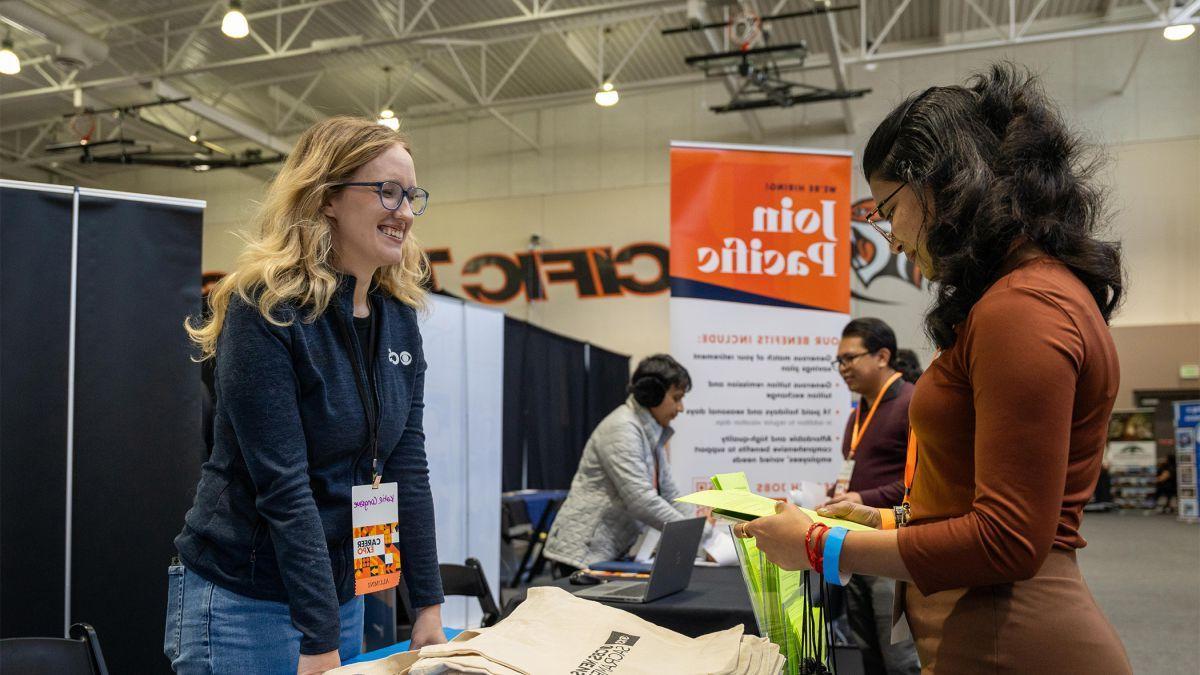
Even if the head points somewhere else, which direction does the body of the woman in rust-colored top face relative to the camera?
to the viewer's left

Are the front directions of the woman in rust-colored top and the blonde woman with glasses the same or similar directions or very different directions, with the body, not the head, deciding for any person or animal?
very different directions

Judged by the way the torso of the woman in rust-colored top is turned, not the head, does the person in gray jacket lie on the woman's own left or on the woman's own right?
on the woman's own right

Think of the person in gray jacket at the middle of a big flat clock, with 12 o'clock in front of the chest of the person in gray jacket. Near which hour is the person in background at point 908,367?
The person in background is roughly at 11 o'clock from the person in gray jacket.

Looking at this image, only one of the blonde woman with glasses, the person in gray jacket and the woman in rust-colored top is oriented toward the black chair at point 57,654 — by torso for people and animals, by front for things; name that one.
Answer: the woman in rust-colored top

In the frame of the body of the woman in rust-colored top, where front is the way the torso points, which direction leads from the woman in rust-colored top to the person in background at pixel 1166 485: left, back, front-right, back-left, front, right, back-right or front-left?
right

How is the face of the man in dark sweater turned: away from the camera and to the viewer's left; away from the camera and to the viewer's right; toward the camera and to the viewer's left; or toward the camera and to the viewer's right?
toward the camera and to the viewer's left

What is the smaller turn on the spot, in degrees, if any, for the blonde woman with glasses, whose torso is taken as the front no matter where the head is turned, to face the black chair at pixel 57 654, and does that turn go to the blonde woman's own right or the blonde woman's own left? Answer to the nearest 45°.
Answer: approximately 180°

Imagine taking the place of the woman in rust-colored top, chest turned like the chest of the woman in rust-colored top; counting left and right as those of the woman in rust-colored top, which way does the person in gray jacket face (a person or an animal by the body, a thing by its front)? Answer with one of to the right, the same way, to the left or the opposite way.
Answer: the opposite way

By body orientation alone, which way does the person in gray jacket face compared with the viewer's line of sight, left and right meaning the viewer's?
facing to the right of the viewer

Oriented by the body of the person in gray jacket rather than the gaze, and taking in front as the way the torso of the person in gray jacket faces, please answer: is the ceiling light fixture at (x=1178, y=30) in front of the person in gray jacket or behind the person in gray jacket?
in front

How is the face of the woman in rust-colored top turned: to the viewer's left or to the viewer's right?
to the viewer's left

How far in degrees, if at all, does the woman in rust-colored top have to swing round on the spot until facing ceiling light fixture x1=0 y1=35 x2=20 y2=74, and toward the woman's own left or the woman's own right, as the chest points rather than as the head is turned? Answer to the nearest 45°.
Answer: approximately 45° to the woman's own right

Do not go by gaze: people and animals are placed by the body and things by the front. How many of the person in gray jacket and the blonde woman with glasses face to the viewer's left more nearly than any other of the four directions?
0
